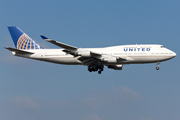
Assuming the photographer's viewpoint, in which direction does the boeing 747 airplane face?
facing to the right of the viewer
